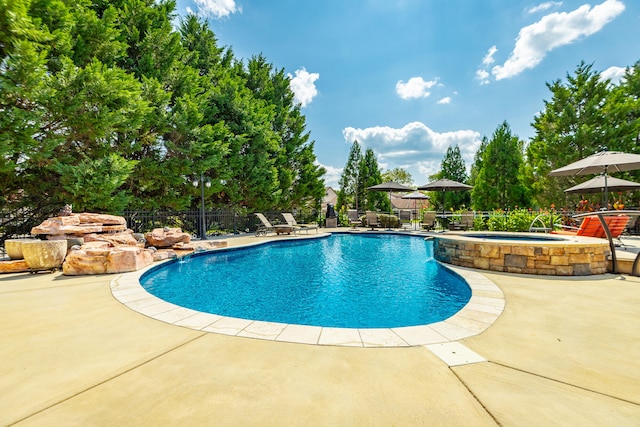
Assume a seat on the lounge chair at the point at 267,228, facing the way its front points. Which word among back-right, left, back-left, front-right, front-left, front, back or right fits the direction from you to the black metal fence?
back

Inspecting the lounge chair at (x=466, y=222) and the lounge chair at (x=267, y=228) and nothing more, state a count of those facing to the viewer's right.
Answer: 1

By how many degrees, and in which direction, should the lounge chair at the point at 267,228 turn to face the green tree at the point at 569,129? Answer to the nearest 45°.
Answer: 0° — it already faces it

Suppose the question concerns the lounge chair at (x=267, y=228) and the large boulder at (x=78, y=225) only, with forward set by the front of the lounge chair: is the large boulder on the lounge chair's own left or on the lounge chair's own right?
on the lounge chair's own right

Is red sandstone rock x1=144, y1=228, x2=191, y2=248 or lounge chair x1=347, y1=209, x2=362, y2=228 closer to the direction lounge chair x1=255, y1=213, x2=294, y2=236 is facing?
the lounge chair

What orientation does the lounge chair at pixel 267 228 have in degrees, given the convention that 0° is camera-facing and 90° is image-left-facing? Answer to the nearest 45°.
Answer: approximately 270°

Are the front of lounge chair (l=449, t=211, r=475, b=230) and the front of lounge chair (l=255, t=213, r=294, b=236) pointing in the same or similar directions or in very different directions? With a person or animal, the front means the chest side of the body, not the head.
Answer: very different directions

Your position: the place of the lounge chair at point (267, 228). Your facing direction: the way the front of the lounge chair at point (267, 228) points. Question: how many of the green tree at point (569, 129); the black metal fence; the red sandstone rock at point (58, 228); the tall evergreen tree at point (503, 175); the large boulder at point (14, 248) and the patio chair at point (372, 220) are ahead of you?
3
